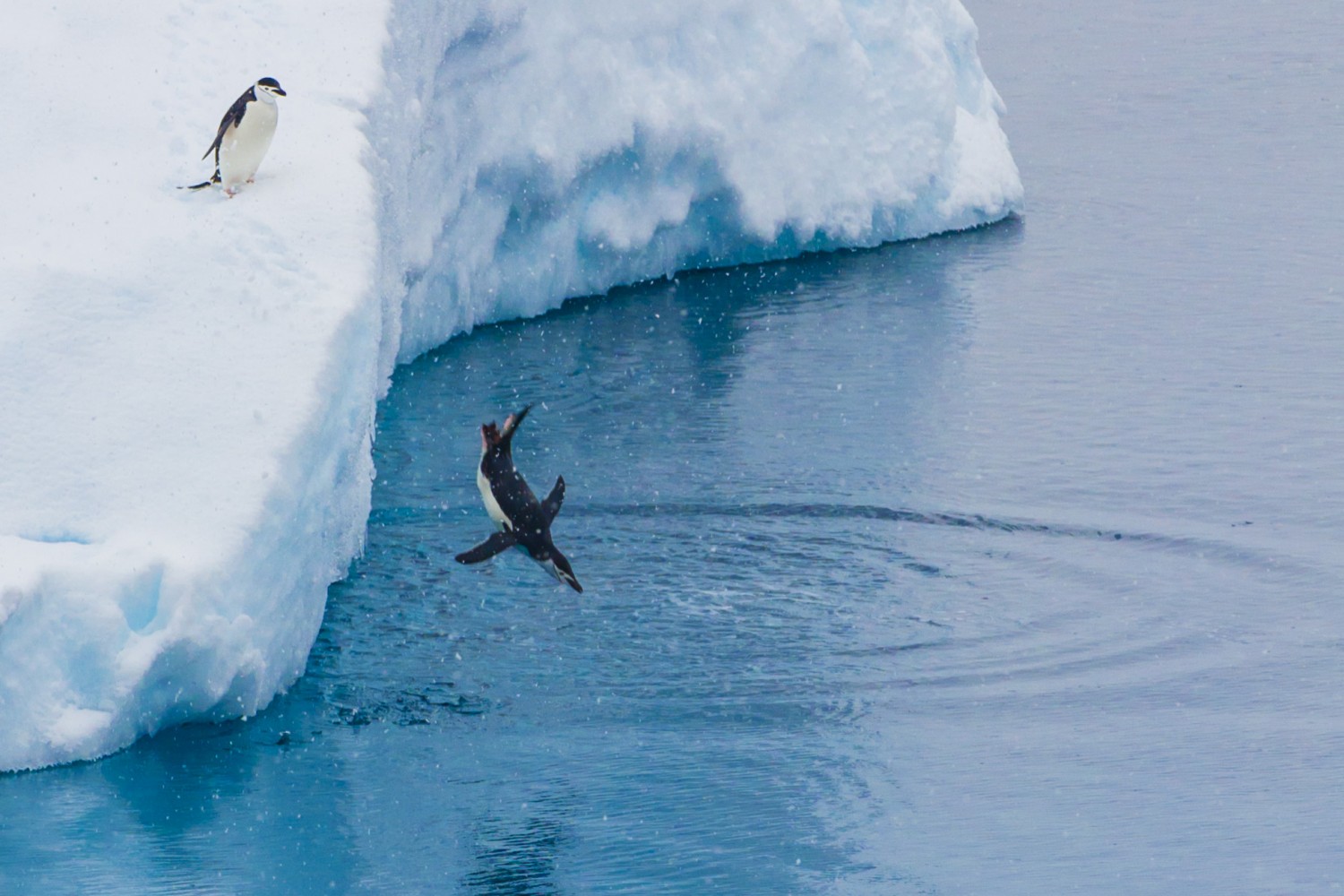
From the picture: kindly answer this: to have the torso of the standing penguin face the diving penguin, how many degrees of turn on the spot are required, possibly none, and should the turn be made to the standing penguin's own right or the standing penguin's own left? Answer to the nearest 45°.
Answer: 0° — it already faces it

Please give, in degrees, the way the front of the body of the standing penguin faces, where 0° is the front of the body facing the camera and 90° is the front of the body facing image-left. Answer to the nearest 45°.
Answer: approximately 315°
